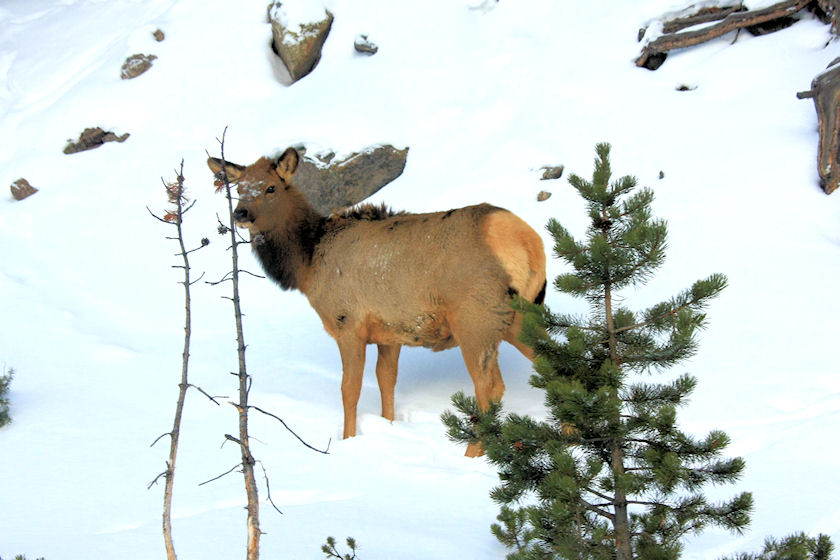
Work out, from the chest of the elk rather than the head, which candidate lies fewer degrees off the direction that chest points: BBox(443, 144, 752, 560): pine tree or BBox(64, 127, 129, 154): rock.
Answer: the rock

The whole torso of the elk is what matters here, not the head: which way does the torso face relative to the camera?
to the viewer's left

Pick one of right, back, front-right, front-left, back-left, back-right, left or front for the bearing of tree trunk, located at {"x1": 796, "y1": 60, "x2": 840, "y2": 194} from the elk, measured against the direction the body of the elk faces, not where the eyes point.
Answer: back

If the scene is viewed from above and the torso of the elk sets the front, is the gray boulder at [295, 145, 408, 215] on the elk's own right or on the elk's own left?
on the elk's own right

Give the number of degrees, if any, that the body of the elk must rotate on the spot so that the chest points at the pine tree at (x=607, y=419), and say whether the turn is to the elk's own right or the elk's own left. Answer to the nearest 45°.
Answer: approximately 90° to the elk's own left

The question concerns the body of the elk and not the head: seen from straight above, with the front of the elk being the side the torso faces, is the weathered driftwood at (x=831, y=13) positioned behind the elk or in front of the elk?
behind
